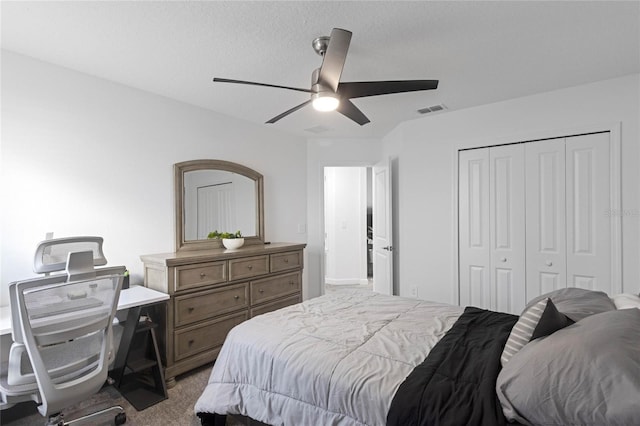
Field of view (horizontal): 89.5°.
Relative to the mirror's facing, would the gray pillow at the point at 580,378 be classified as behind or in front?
in front

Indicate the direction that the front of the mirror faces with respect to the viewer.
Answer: facing the viewer and to the right of the viewer

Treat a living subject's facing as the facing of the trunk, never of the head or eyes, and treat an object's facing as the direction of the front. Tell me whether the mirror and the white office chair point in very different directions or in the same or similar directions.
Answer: very different directions

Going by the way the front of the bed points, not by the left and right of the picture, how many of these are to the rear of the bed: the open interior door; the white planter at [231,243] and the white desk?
0

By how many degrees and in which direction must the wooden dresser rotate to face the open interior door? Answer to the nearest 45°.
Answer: approximately 45° to its left

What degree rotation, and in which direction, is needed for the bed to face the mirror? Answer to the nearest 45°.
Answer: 0° — it already faces it

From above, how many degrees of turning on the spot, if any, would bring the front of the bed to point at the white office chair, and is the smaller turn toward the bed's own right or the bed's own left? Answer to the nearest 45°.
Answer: approximately 45° to the bed's own left

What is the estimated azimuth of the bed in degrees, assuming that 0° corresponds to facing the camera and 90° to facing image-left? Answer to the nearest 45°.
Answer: approximately 135°

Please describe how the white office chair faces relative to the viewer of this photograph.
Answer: facing away from the viewer and to the left of the viewer

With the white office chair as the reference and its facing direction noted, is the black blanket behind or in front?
behind

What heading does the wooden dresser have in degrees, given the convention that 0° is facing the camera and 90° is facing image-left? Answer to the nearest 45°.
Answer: approximately 315°

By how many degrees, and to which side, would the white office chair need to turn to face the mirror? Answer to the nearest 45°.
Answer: approximately 90° to its right

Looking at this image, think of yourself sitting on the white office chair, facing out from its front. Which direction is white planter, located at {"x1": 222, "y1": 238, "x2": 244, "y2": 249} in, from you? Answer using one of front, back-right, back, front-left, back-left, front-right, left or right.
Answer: right

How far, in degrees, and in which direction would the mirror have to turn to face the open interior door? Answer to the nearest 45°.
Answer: approximately 45° to its left

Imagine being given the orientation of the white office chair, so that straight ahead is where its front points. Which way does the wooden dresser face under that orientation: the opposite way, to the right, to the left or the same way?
the opposite way

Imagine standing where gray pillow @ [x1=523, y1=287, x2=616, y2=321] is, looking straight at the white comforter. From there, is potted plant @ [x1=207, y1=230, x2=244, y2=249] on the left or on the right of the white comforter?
right

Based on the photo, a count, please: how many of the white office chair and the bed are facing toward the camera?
0

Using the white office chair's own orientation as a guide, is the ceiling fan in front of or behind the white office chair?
behind
